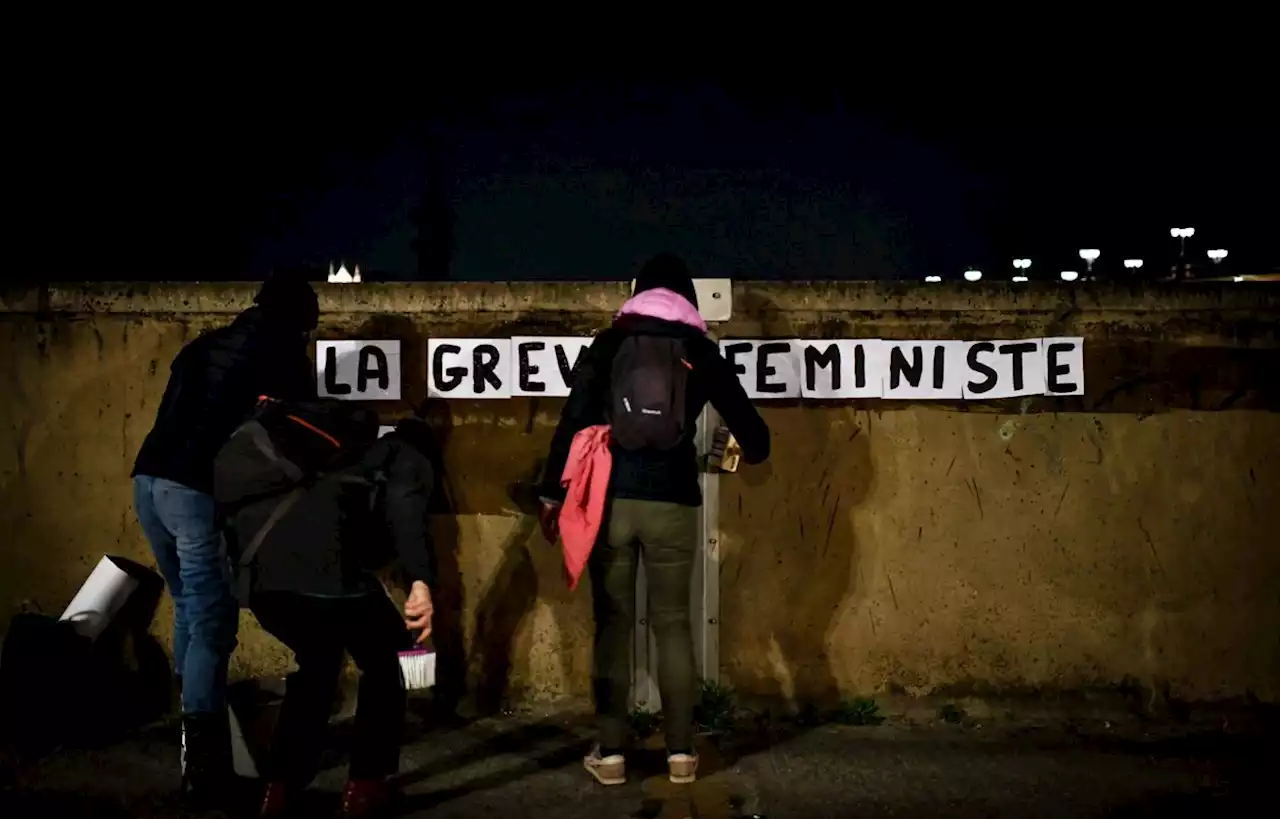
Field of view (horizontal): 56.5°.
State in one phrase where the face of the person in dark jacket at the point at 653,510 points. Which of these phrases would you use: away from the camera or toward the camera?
away from the camera

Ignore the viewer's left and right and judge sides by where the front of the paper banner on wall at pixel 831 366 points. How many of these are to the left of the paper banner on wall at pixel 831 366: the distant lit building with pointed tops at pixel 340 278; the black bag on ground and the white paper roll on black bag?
0

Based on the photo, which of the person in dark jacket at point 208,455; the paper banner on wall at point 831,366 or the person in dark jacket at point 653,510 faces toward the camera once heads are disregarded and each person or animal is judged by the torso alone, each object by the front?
the paper banner on wall

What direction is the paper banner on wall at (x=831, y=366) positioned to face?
toward the camera

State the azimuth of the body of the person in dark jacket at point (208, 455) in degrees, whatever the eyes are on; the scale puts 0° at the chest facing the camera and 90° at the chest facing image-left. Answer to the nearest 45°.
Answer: approximately 225°

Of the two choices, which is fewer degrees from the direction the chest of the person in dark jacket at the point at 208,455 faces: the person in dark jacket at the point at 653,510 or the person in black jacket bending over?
the person in dark jacket

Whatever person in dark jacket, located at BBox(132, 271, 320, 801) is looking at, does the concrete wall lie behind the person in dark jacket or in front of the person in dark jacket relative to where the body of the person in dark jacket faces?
in front

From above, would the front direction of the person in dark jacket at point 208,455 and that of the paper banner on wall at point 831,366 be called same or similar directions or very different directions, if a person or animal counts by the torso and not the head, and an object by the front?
very different directions

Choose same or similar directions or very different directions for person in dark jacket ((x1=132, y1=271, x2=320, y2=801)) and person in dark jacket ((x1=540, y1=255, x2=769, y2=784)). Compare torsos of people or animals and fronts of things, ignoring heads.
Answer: same or similar directions

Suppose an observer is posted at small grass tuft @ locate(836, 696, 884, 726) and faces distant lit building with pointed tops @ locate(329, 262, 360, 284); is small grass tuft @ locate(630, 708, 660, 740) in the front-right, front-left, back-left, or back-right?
front-left

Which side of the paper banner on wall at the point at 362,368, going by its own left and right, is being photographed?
front

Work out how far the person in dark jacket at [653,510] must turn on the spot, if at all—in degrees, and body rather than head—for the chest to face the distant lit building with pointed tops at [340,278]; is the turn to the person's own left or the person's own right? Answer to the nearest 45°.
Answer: approximately 45° to the person's own left

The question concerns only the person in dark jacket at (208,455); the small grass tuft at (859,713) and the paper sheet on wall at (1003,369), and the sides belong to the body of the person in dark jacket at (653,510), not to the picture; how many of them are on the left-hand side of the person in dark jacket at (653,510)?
1

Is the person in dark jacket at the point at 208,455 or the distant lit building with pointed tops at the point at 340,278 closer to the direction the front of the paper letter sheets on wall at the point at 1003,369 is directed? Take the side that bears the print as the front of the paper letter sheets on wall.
the person in dark jacket

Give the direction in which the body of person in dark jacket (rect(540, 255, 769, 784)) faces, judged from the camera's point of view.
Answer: away from the camera

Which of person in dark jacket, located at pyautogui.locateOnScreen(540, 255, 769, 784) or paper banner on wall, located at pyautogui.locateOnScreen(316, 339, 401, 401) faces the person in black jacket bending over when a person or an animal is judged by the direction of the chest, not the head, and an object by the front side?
the paper banner on wall

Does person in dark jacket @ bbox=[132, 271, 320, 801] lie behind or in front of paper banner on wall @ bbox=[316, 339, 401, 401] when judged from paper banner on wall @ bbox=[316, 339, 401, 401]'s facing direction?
in front

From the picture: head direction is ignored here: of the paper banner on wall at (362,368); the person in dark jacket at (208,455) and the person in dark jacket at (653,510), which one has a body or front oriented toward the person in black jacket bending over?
the paper banner on wall

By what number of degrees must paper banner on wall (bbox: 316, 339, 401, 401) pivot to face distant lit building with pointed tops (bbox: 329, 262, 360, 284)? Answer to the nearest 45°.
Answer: approximately 180°
